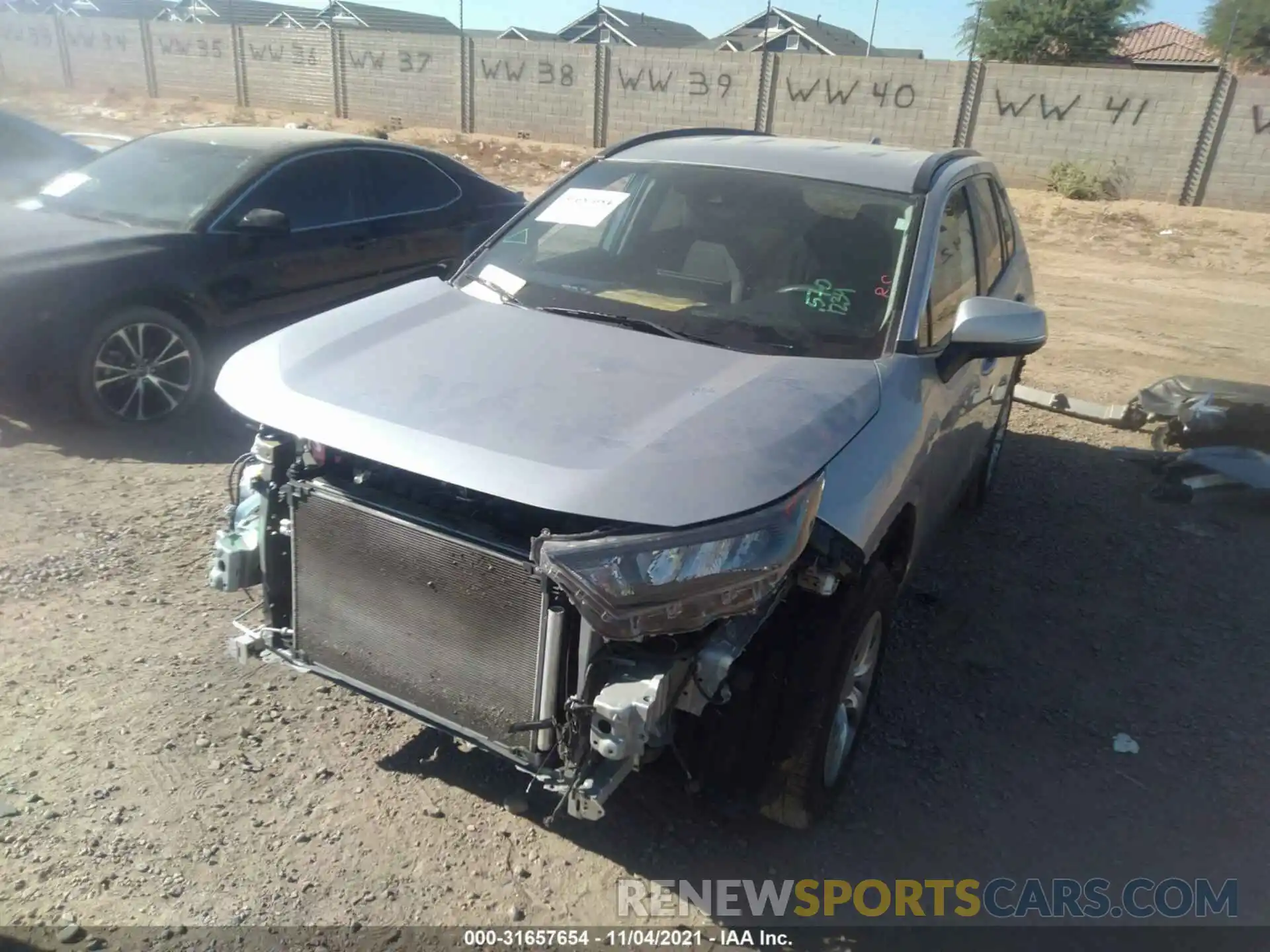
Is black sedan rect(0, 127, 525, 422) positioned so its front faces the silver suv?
no

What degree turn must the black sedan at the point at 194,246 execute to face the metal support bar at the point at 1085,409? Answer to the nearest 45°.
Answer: approximately 135° to its left

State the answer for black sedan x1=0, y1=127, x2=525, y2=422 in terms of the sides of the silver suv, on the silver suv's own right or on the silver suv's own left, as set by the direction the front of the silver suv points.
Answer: on the silver suv's own right

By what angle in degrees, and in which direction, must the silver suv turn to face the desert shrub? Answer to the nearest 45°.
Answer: approximately 180°

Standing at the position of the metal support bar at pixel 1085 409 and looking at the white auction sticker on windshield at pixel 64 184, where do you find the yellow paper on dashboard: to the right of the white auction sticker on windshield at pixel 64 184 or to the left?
left

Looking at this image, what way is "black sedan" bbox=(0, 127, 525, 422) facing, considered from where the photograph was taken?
facing the viewer and to the left of the viewer

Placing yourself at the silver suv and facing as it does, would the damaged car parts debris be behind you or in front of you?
behind

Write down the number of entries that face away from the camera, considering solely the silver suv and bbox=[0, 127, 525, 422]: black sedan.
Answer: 0

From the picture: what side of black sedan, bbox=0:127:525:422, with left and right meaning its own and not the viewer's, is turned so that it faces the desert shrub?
back

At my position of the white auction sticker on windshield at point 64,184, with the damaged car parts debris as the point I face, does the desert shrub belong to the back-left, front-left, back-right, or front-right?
front-left

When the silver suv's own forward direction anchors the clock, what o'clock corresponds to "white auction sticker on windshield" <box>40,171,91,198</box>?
The white auction sticker on windshield is roughly at 3 o'clock from the silver suv.
